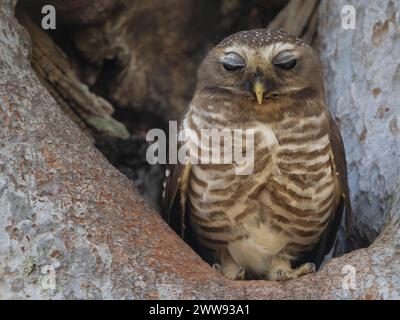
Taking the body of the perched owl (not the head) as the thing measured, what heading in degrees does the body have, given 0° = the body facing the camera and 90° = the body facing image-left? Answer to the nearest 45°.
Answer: approximately 0°
